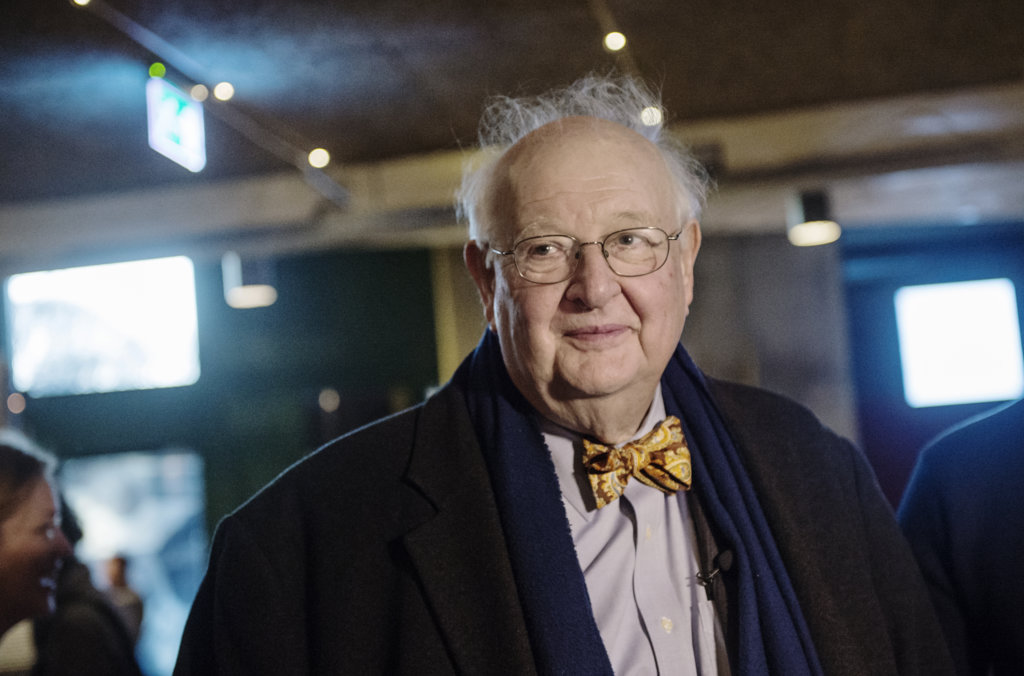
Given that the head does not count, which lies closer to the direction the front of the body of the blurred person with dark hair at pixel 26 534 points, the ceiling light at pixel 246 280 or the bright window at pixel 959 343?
the bright window

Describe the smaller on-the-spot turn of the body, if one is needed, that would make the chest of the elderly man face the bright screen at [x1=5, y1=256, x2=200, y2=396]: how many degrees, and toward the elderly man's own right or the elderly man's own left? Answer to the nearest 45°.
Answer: approximately 135° to the elderly man's own right

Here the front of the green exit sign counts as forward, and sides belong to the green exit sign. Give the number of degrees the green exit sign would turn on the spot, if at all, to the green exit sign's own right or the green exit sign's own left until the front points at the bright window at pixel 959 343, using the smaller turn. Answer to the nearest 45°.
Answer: approximately 90° to the green exit sign's own left

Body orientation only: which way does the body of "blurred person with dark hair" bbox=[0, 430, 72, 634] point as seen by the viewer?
to the viewer's right

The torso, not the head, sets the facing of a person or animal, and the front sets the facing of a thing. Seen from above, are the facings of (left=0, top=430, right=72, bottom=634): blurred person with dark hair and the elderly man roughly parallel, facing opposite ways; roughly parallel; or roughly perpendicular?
roughly perpendicular

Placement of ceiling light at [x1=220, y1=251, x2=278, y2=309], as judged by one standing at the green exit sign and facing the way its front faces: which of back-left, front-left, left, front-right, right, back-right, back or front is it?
back-left

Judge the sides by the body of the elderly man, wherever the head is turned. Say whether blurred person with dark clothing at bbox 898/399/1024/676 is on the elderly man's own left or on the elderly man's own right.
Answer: on the elderly man's own left

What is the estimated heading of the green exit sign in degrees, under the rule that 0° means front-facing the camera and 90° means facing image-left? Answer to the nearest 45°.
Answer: approximately 315°
